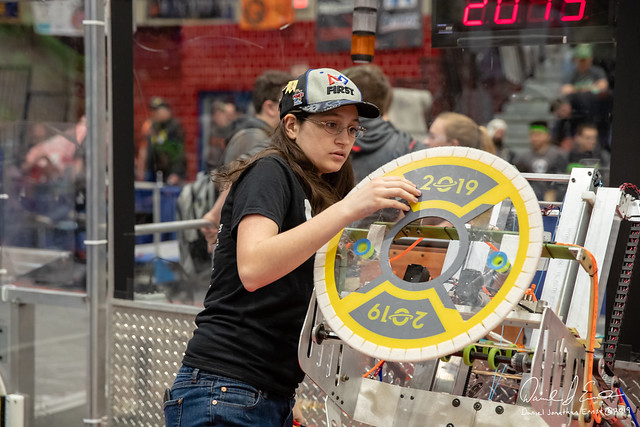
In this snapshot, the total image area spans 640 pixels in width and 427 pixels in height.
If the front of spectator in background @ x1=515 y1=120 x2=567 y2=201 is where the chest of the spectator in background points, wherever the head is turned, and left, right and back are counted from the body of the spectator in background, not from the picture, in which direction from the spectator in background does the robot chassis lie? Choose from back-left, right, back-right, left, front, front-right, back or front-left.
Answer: front

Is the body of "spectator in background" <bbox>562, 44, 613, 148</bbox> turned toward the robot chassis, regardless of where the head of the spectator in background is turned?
yes

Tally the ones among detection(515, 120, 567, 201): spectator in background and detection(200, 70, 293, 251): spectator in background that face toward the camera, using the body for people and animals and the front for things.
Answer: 1

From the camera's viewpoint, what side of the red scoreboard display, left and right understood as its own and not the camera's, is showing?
front

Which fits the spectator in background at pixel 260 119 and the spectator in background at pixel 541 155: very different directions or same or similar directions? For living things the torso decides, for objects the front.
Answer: very different directions

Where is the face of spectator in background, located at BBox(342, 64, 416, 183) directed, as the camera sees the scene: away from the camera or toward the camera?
away from the camera

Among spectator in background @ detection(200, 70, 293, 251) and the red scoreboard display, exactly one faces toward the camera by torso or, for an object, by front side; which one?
the red scoreboard display

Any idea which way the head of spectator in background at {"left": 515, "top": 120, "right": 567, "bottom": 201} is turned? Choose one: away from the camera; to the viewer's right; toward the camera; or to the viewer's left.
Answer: toward the camera

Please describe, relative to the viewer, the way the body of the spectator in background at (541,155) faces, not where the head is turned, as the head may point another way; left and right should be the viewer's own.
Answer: facing the viewer

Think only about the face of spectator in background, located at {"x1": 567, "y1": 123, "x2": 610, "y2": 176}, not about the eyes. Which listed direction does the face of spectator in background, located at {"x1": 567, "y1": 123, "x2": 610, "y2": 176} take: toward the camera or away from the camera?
toward the camera

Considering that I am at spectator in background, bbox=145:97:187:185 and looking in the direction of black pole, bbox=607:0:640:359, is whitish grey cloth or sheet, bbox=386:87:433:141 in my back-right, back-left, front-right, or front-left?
front-left

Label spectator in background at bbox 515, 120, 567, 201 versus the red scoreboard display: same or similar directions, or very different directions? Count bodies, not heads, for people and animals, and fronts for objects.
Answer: same or similar directions
